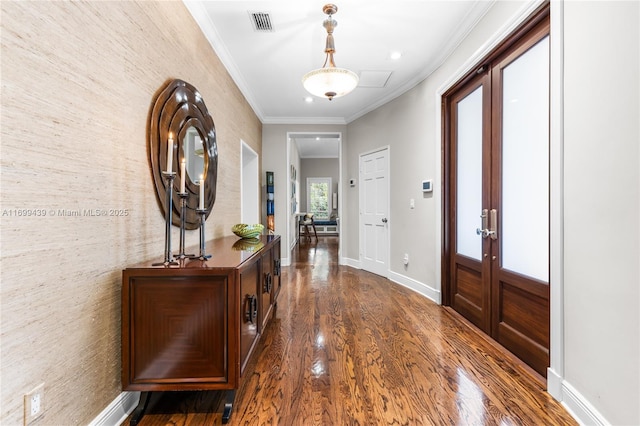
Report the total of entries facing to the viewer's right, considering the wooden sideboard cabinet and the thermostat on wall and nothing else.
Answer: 1

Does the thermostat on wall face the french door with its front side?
no

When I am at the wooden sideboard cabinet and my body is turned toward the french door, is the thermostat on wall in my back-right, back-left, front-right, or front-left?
front-left

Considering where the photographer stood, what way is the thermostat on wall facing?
facing the viewer and to the left of the viewer

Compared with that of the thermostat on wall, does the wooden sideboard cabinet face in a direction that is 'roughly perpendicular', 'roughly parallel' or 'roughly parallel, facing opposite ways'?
roughly parallel, facing opposite ways

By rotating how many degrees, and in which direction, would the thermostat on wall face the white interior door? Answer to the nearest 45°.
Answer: approximately 90° to its right

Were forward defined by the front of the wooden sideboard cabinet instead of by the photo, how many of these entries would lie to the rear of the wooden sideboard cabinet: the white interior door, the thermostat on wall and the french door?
0

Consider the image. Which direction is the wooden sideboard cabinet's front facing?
to the viewer's right

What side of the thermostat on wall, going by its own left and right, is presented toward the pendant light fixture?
front

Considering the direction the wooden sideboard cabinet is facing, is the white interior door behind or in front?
in front

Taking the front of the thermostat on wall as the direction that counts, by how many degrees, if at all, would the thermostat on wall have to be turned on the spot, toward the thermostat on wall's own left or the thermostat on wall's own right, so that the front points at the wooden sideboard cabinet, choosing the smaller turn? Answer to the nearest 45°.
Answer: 0° — it already faces it

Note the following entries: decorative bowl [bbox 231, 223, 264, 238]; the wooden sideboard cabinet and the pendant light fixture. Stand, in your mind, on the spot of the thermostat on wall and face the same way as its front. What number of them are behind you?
0
